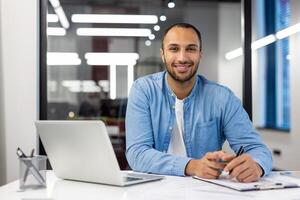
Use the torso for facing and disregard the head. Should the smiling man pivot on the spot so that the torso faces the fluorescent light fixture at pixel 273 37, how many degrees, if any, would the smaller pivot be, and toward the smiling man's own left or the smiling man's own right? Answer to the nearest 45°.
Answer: approximately 180°

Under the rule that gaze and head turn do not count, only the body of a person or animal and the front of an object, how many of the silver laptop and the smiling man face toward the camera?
1

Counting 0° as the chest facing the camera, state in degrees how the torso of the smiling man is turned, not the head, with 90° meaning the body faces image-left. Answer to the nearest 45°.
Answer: approximately 0°

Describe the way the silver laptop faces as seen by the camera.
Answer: facing away from the viewer and to the right of the viewer

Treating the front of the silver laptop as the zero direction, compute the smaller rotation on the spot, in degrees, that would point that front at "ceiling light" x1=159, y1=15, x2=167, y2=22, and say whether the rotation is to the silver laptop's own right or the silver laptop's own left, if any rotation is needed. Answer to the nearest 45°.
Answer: approximately 45° to the silver laptop's own left

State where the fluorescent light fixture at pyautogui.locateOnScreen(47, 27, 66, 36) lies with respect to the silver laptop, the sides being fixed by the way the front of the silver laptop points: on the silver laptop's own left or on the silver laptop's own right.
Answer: on the silver laptop's own left

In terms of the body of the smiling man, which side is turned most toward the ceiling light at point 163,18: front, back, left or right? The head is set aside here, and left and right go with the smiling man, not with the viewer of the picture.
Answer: back

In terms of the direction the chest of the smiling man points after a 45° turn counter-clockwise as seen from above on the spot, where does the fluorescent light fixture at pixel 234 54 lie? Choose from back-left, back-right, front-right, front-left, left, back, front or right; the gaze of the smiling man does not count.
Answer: back-left

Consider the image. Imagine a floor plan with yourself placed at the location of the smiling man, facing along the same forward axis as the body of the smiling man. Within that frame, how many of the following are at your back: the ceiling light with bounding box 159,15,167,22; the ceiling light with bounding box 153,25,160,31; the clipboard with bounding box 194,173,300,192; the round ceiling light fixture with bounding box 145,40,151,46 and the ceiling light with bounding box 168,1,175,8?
4

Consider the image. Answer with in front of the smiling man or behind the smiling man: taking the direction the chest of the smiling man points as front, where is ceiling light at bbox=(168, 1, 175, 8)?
behind

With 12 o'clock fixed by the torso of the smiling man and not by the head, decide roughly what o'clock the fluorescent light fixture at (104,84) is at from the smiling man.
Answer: The fluorescent light fixture is roughly at 5 o'clock from the smiling man.

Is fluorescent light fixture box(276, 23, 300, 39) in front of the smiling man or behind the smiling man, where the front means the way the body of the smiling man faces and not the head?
behind
